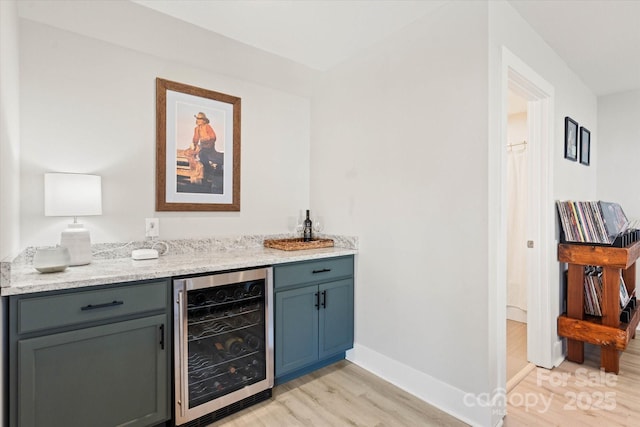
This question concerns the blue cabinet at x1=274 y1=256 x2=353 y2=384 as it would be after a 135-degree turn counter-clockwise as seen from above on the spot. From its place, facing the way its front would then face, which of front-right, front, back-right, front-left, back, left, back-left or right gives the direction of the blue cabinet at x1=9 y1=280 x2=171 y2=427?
back-left

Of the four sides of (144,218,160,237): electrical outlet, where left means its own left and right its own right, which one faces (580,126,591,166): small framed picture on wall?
left

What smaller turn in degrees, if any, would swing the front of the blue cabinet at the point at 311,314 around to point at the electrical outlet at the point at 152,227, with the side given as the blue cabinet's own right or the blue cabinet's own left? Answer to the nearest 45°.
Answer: approximately 135° to the blue cabinet's own right

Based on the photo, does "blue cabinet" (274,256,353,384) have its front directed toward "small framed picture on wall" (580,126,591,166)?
no

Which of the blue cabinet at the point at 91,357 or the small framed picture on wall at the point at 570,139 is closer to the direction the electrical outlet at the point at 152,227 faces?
the blue cabinet

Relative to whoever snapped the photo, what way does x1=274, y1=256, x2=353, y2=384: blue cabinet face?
facing the viewer and to the right of the viewer

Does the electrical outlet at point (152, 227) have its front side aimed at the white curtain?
no

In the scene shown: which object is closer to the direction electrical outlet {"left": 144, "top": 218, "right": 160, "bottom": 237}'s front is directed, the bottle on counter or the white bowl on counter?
the white bowl on counter

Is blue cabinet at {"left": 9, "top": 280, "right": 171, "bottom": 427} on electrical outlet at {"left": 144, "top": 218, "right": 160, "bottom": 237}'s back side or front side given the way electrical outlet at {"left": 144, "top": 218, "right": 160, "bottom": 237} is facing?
on the front side

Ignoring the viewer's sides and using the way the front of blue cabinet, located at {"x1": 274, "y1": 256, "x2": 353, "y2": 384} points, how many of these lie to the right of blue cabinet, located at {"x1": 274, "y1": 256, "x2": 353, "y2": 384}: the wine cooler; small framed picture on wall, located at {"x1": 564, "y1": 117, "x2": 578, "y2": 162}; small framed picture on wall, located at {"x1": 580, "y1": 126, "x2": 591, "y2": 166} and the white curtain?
1

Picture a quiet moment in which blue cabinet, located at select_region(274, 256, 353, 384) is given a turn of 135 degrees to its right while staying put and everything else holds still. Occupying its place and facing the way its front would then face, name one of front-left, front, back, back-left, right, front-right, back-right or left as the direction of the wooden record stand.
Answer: back

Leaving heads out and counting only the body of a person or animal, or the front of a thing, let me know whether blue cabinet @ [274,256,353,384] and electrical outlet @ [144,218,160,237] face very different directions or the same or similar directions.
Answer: same or similar directions

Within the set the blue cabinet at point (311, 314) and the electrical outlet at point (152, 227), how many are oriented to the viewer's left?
0

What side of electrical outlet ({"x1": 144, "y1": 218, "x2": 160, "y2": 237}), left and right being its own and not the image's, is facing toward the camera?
front
